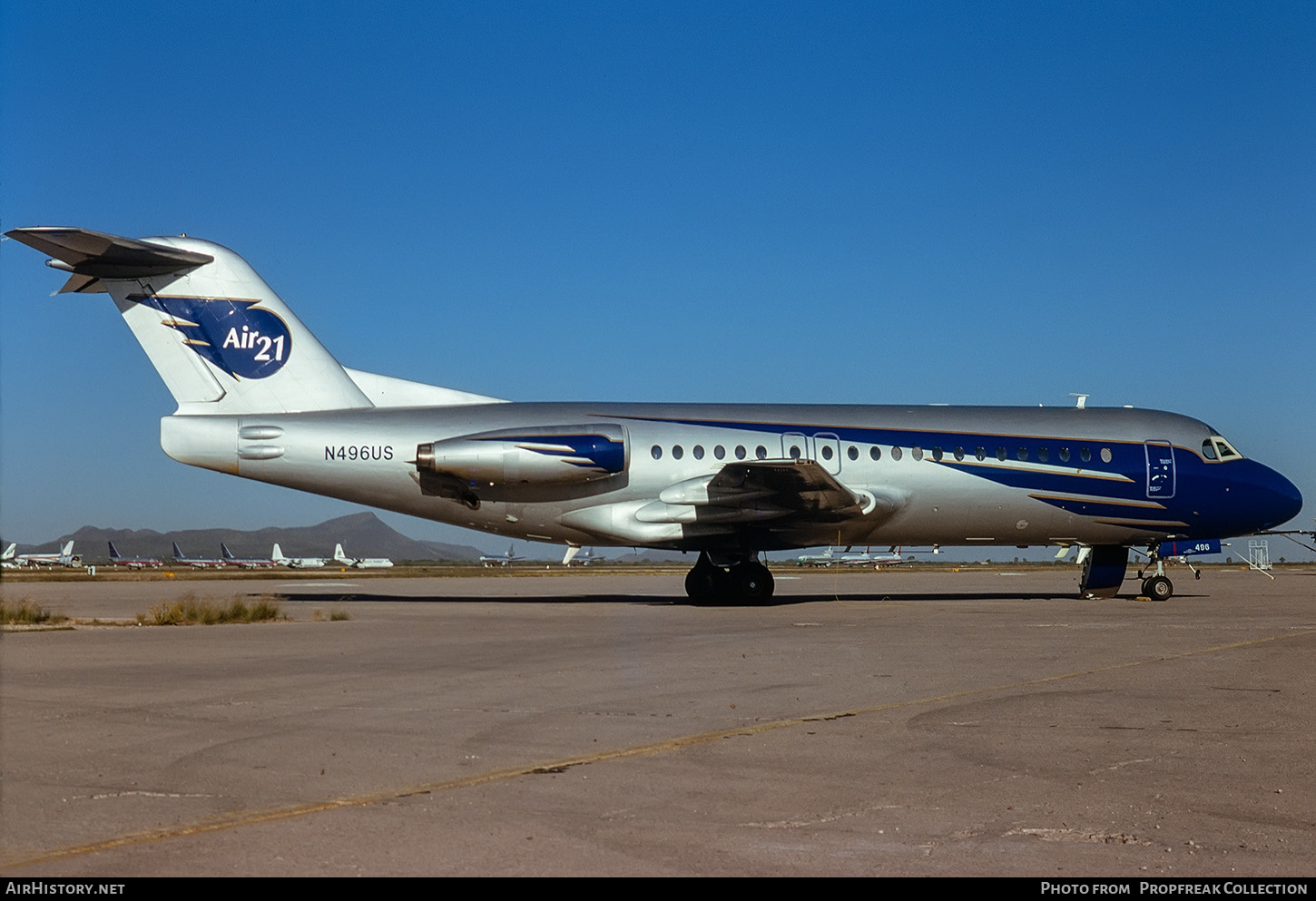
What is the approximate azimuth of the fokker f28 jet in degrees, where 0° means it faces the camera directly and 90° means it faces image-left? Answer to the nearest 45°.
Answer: approximately 270°
